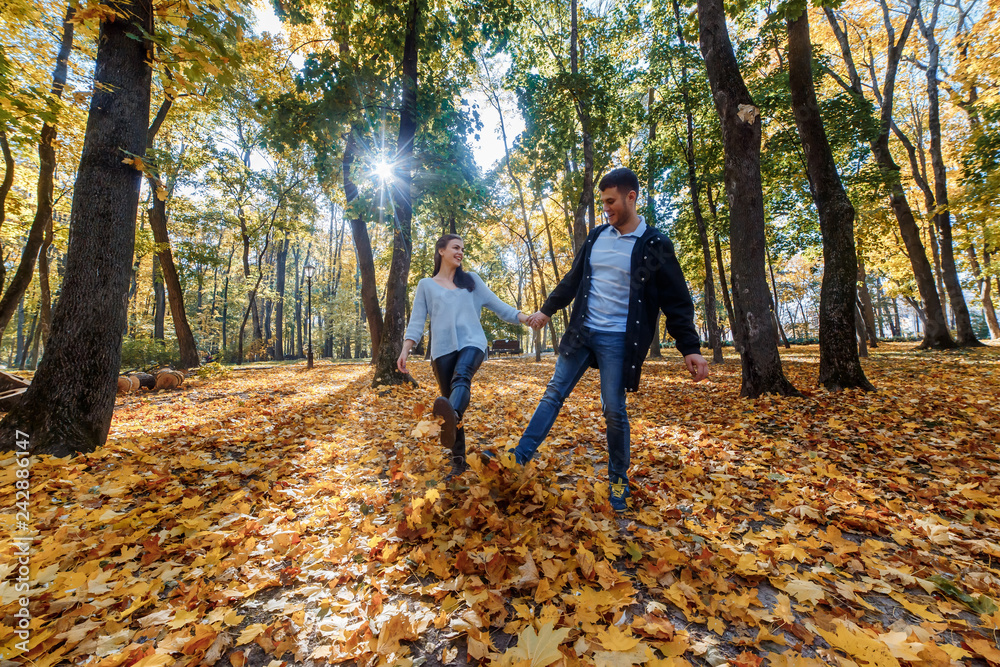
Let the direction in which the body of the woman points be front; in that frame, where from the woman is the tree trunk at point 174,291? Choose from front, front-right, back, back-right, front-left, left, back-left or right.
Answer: back-right

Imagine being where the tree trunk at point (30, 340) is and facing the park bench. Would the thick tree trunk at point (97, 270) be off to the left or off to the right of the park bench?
right

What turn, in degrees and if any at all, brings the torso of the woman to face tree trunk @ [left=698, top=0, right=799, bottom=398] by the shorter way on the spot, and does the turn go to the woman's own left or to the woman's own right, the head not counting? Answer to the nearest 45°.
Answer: approximately 135° to the woman's own left

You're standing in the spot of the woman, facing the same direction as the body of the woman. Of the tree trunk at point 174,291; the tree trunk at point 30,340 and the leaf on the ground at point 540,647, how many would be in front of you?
1

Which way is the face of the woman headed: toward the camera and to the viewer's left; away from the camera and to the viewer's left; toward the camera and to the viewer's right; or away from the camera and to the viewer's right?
toward the camera and to the viewer's right

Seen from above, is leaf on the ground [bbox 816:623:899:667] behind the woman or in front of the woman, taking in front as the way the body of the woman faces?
in front

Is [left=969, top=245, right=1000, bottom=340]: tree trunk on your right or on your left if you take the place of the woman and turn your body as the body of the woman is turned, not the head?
on your left

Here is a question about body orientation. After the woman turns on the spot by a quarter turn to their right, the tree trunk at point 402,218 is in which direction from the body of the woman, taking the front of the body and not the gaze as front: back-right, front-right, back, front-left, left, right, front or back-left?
right

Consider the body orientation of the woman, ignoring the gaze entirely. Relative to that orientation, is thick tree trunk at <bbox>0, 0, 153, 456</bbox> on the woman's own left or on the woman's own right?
on the woman's own right

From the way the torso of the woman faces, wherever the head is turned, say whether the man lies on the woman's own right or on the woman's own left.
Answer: on the woman's own left

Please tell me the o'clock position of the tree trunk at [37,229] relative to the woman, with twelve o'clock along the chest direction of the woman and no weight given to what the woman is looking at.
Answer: The tree trunk is roughly at 4 o'clock from the woman.

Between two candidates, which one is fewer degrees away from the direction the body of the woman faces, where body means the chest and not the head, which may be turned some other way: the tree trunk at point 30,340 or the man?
the man

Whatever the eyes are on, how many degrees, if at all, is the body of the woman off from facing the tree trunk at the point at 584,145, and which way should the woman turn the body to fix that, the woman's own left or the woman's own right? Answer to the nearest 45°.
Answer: approximately 135° to the woman's own left

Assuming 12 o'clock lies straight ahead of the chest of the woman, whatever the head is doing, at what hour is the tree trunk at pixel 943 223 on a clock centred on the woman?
The tree trunk is roughly at 8 o'clock from the woman.
